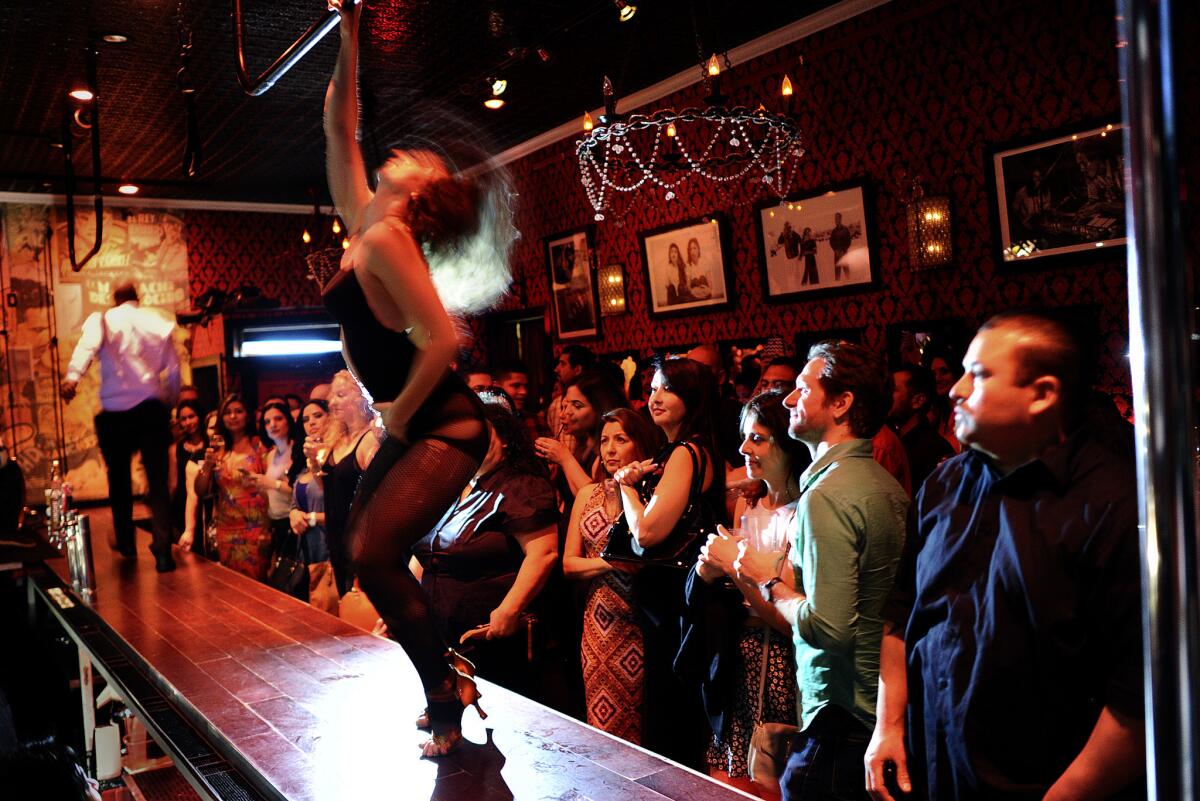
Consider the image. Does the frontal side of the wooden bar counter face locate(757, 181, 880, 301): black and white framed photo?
yes

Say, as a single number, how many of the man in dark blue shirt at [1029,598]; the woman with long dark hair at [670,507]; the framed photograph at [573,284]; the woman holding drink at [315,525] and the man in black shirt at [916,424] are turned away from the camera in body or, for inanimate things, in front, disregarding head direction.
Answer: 0

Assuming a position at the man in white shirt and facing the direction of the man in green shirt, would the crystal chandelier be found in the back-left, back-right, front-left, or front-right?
front-left

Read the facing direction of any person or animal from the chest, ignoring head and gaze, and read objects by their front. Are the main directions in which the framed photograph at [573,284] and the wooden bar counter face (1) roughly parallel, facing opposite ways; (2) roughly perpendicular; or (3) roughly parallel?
roughly parallel, facing opposite ways

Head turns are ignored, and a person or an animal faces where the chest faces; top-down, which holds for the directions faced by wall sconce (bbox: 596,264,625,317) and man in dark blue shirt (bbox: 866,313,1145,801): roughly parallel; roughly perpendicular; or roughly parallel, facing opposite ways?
roughly parallel

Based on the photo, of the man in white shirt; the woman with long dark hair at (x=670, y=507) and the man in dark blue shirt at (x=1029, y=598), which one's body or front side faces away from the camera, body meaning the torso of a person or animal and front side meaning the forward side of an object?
the man in white shirt

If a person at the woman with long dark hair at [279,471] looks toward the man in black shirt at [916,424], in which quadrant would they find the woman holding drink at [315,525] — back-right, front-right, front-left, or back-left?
front-right

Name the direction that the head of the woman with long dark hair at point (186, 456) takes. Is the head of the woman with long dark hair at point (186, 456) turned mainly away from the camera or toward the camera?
toward the camera

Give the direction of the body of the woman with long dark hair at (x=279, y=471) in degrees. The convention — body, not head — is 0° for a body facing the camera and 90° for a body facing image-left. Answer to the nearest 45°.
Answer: approximately 45°

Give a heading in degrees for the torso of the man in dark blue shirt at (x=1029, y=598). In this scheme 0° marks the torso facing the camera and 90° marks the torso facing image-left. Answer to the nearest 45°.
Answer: approximately 45°

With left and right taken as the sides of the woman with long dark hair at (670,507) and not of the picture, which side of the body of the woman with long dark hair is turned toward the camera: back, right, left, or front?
left

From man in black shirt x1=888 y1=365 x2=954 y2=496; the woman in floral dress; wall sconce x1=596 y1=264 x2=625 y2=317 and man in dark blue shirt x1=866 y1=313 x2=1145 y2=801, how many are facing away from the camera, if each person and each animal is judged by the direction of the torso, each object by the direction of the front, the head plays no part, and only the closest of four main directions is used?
0

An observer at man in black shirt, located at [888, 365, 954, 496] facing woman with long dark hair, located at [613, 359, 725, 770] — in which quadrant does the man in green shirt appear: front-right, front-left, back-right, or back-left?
front-left

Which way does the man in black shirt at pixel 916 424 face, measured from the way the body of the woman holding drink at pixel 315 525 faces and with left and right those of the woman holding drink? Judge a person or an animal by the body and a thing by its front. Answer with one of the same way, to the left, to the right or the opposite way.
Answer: to the right

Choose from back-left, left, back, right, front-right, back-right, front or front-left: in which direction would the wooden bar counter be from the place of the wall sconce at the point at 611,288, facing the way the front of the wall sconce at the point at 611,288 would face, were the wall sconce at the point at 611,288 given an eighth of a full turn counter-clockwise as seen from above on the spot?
front

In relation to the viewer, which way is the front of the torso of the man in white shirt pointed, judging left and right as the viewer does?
facing away from the viewer

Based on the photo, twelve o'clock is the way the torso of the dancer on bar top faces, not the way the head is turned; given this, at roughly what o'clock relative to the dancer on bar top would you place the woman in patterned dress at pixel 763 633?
The woman in patterned dress is roughly at 5 o'clock from the dancer on bar top.

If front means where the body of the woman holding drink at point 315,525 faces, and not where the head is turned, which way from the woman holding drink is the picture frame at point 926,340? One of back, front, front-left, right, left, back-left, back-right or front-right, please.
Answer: back-left

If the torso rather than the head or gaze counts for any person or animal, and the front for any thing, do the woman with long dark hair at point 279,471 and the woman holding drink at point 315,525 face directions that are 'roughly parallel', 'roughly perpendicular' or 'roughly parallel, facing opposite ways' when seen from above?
roughly parallel
